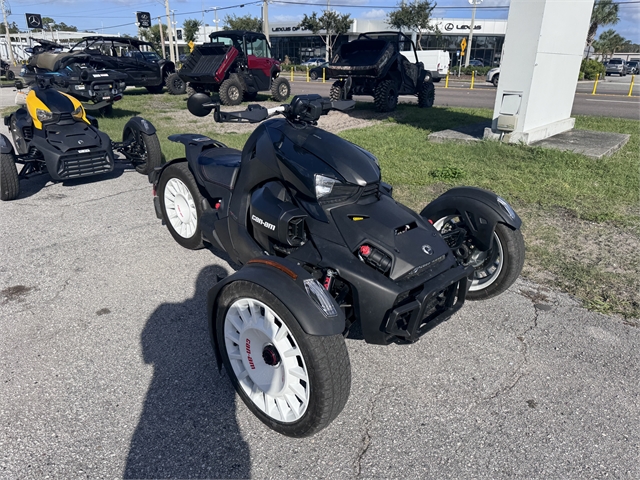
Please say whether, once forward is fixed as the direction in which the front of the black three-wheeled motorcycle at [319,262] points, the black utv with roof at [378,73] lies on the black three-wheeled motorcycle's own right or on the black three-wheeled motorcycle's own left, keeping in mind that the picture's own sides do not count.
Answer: on the black three-wheeled motorcycle's own left

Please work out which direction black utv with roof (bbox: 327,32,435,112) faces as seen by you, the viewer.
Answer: facing away from the viewer and to the right of the viewer

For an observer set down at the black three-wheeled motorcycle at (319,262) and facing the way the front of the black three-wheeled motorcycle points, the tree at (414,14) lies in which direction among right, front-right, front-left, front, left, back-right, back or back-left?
back-left

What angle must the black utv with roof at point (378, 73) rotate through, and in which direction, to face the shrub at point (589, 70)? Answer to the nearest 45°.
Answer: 0° — it already faces it

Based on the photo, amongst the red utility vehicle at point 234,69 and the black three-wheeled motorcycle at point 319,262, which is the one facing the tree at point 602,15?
the red utility vehicle

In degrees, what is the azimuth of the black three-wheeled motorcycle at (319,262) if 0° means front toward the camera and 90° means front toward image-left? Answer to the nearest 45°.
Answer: approximately 315°

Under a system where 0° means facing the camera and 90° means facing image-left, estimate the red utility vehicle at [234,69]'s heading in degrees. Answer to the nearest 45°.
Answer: approximately 225°

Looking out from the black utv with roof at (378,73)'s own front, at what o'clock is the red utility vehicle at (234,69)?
The red utility vehicle is roughly at 8 o'clock from the black utv with roof.

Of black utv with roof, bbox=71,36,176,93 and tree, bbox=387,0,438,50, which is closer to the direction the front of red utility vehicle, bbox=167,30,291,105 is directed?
the tree

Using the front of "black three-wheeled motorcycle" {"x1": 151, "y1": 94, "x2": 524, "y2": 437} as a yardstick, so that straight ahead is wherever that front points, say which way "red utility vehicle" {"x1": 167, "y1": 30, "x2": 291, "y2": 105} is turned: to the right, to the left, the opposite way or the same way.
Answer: to the left
